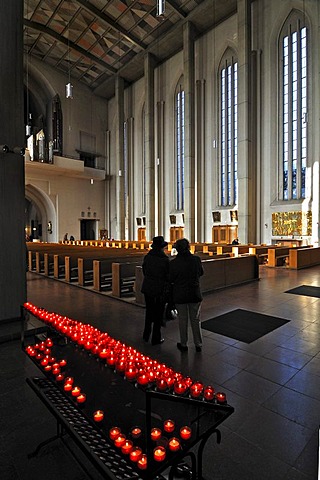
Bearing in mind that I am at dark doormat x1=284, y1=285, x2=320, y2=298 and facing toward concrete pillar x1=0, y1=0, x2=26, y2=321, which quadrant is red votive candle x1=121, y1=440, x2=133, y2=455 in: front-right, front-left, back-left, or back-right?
front-left

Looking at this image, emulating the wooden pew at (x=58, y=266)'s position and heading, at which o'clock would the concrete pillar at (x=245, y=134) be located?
The concrete pillar is roughly at 10 o'clock from the wooden pew.

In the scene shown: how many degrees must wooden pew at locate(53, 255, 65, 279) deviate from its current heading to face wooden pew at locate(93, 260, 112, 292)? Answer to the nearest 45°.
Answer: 0° — it already faces it

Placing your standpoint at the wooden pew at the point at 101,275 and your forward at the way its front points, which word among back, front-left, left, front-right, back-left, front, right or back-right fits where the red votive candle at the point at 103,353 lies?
front-right

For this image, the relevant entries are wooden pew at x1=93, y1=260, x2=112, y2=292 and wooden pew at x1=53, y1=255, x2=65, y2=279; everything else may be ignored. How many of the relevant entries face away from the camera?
0

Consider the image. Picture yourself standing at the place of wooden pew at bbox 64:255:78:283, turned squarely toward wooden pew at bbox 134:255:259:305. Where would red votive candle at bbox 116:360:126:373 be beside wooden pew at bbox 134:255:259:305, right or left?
right

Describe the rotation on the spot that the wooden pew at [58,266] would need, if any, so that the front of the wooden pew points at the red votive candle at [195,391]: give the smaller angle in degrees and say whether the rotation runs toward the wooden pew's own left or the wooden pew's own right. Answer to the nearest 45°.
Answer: approximately 45° to the wooden pew's own right

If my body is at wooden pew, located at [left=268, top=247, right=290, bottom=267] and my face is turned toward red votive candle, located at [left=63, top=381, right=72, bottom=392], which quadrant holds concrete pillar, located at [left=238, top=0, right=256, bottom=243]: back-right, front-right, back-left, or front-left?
back-right

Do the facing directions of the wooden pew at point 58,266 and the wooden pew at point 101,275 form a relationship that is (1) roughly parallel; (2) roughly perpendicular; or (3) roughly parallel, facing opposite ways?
roughly parallel
